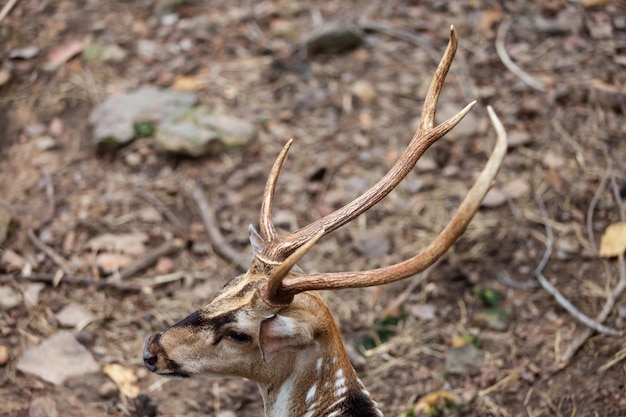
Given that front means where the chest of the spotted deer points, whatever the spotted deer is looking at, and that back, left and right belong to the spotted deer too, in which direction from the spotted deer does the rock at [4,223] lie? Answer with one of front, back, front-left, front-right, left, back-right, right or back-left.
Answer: front-right

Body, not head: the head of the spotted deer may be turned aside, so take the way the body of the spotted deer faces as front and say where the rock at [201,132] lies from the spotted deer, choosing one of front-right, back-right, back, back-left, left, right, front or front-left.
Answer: right

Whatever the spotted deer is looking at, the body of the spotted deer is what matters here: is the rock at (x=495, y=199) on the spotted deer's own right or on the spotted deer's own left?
on the spotted deer's own right

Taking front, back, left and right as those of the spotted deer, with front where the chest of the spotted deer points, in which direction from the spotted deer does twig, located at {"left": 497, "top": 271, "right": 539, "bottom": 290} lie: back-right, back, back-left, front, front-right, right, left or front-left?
back-right

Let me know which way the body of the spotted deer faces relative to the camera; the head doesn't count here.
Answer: to the viewer's left

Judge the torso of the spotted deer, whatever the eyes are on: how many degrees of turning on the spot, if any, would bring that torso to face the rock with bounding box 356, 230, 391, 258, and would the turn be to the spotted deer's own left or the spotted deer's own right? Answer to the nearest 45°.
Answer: approximately 90° to the spotted deer's own right

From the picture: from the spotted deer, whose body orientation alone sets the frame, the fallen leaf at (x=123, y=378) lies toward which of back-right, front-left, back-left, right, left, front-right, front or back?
front-right

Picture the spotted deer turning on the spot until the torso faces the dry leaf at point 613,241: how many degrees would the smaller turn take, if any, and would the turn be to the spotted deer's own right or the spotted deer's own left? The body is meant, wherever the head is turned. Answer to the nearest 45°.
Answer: approximately 135° to the spotted deer's own right

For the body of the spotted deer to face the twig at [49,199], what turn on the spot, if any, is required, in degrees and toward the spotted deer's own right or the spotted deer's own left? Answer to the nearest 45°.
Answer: approximately 45° to the spotted deer's own right
